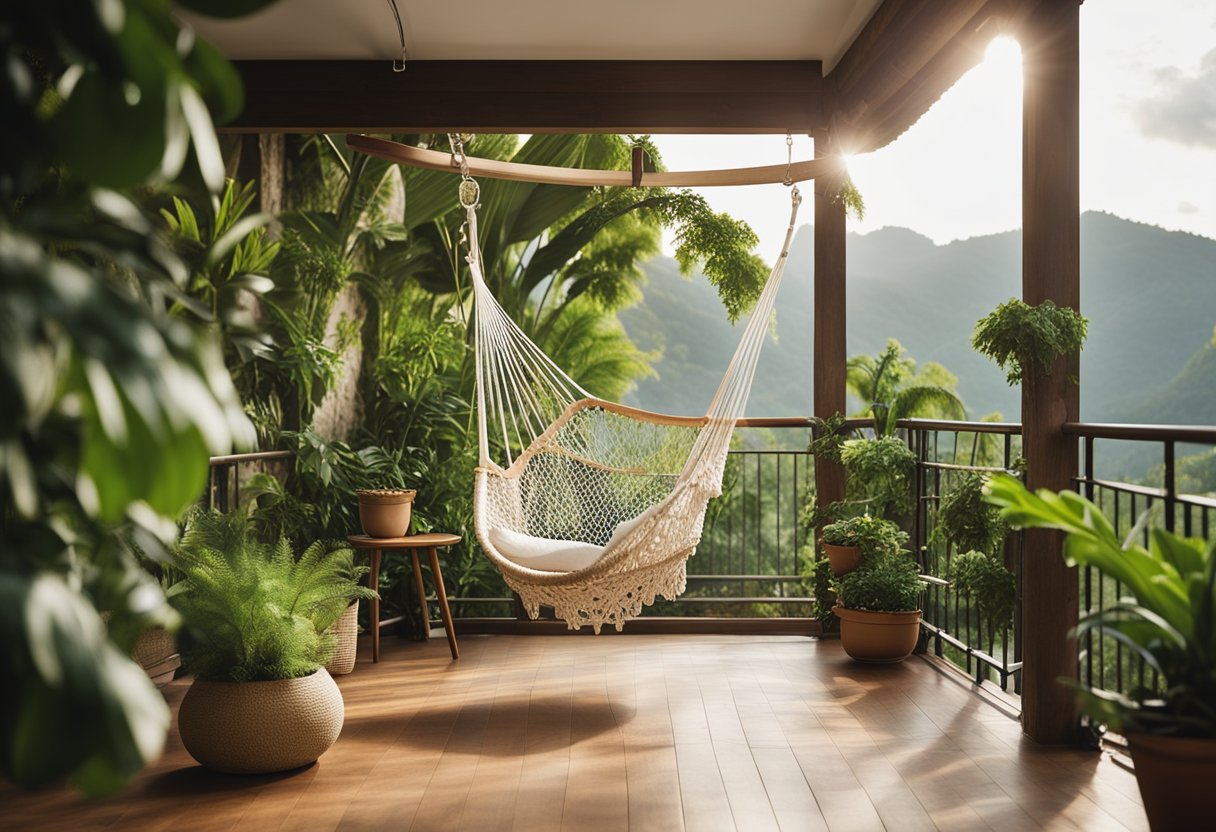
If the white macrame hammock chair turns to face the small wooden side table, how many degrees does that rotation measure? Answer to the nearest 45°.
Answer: approximately 45° to its right

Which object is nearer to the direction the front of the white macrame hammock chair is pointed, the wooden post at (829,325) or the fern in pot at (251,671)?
the fern in pot

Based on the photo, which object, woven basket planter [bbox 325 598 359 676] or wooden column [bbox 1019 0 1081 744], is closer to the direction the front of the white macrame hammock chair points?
the woven basket planter

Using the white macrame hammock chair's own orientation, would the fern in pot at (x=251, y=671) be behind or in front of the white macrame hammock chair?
in front

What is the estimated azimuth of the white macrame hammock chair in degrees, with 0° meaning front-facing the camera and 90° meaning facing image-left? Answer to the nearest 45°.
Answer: approximately 45°

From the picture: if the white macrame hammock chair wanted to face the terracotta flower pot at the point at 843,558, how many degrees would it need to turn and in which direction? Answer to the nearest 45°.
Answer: approximately 135° to its left

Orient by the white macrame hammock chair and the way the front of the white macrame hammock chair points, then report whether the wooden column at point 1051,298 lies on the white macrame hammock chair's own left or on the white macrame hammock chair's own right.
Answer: on the white macrame hammock chair's own left

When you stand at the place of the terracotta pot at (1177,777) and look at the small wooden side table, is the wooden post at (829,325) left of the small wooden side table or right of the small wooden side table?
right

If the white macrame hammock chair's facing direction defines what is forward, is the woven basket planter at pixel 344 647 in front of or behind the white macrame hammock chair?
in front

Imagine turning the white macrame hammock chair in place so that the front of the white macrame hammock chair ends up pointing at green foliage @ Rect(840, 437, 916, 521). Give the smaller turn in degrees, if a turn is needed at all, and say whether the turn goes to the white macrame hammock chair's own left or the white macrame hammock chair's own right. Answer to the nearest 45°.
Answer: approximately 135° to the white macrame hammock chair's own left

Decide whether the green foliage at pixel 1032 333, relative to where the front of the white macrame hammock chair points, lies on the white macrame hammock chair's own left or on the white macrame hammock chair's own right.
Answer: on the white macrame hammock chair's own left

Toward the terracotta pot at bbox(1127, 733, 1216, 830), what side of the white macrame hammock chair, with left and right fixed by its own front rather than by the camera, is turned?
left
